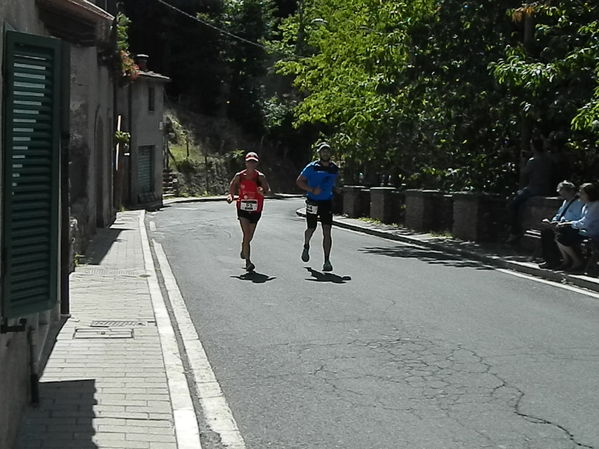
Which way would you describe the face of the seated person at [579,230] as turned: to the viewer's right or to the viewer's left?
to the viewer's left

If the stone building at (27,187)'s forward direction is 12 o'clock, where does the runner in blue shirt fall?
The runner in blue shirt is roughly at 10 o'clock from the stone building.

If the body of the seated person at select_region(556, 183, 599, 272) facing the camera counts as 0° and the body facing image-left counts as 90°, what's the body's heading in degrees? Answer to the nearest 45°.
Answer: approximately 90°

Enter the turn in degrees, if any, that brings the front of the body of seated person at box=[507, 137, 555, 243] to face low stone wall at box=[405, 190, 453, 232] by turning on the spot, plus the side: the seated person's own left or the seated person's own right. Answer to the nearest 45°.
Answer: approximately 45° to the seated person's own right

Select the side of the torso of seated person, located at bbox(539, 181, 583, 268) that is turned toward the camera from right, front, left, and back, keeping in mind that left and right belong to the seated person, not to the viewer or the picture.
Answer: left

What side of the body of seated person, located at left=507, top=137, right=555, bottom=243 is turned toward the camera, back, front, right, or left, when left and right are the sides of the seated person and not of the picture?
left

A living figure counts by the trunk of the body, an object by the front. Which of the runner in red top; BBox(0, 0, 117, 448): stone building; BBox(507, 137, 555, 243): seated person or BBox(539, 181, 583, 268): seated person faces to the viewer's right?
the stone building

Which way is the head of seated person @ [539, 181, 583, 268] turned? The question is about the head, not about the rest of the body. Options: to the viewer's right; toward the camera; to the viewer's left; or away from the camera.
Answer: to the viewer's left

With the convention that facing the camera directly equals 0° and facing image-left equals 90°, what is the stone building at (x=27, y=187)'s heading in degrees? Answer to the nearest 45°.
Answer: approximately 270°

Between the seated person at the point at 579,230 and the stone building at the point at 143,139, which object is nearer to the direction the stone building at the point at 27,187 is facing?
the seated person
